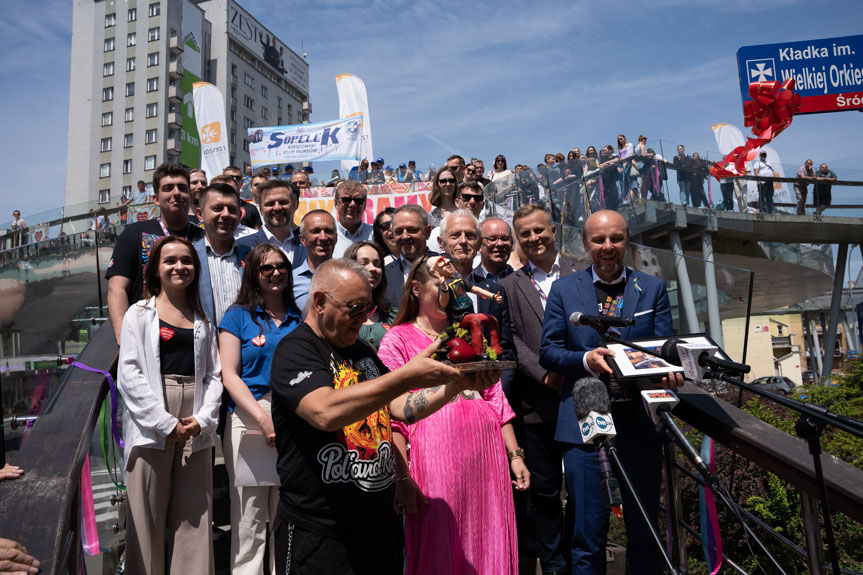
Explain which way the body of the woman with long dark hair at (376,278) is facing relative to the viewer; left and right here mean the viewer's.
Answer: facing the viewer

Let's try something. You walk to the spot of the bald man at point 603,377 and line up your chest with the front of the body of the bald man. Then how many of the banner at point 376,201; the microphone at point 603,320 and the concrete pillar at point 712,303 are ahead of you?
1

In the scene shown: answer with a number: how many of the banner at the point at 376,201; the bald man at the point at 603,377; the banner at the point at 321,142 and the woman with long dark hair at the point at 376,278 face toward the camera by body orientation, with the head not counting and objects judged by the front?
4

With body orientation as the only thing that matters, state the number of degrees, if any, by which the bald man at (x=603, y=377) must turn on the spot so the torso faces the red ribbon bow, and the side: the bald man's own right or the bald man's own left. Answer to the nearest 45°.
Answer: approximately 180°

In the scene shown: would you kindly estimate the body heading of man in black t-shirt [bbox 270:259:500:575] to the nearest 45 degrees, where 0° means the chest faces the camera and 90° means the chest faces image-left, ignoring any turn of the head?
approximately 315°

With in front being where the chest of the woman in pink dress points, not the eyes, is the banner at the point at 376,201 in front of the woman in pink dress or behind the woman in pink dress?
behind

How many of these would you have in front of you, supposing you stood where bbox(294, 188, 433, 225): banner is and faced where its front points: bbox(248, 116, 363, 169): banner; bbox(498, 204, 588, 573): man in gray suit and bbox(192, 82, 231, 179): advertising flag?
1

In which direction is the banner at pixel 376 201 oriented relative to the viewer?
toward the camera

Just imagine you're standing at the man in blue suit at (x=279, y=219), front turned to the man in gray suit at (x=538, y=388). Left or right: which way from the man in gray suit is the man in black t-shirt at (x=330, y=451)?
right

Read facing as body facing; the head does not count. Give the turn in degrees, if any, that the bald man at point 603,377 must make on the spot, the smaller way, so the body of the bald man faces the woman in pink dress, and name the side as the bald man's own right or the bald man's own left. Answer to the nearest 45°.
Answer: approximately 45° to the bald man's own right

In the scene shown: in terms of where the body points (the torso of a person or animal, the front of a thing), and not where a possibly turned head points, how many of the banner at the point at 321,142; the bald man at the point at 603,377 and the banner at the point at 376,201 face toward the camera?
3

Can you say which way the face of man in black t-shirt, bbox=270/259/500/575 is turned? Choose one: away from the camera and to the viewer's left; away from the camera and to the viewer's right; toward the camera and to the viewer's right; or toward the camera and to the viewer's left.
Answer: toward the camera and to the viewer's right

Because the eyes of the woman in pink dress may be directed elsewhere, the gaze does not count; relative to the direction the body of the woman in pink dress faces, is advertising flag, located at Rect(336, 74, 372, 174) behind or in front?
behind

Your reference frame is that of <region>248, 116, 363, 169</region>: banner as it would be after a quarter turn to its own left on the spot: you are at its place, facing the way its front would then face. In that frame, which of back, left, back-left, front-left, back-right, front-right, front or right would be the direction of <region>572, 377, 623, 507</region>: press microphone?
right

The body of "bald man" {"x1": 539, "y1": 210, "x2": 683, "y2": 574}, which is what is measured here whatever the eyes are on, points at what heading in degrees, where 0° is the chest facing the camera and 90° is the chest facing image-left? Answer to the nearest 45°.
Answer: approximately 0°
